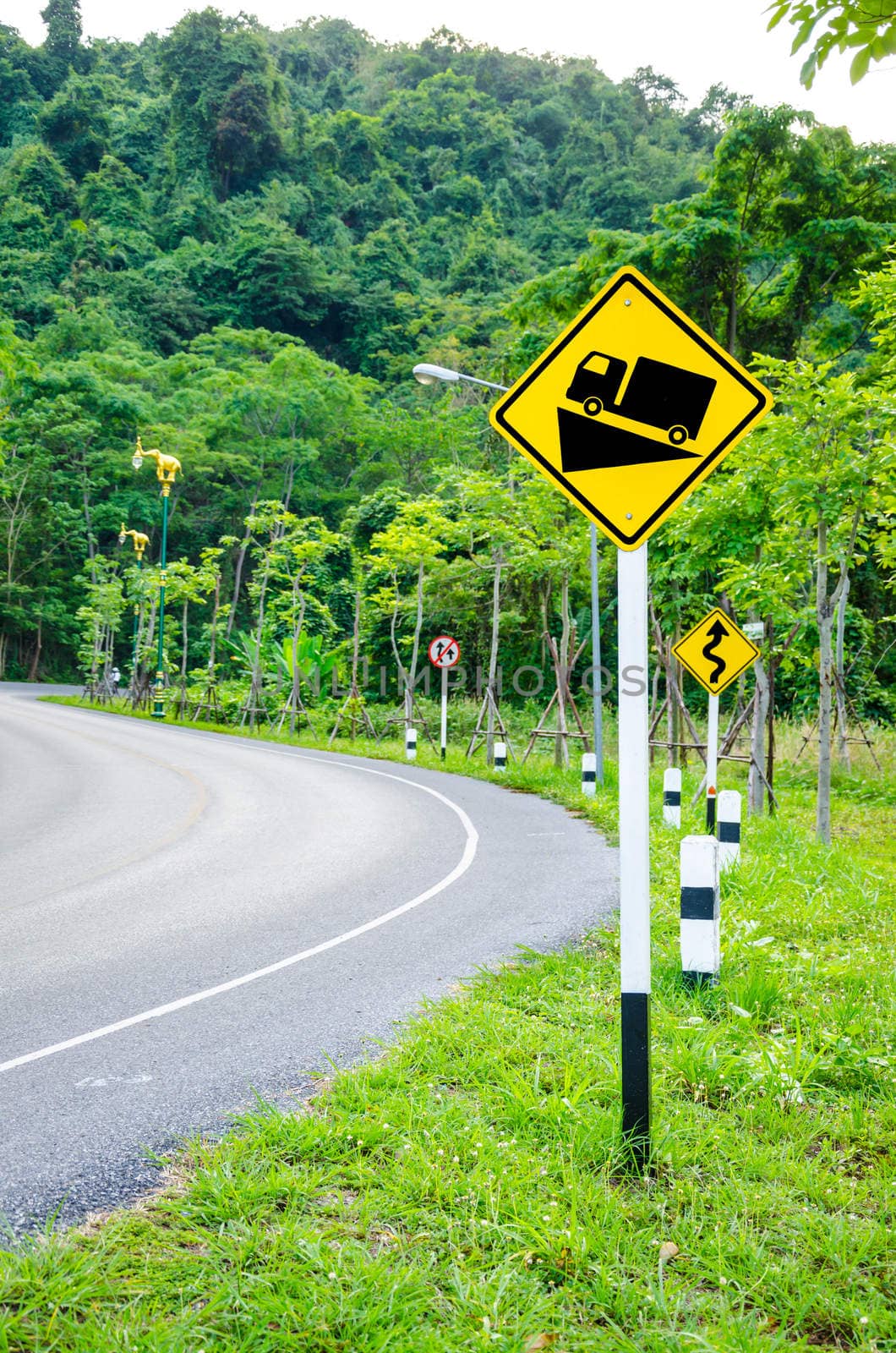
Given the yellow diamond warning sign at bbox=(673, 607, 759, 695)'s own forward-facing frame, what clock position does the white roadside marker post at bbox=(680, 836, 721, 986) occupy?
The white roadside marker post is roughly at 12 o'clock from the yellow diamond warning sign.

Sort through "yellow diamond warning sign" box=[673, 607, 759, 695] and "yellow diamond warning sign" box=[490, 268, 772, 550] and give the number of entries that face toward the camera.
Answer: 2

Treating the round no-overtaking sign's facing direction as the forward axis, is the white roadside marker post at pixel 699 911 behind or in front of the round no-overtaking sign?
in front

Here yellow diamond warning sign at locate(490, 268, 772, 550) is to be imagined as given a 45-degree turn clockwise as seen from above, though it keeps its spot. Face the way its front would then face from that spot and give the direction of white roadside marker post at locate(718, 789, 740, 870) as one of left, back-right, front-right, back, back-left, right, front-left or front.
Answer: back-right

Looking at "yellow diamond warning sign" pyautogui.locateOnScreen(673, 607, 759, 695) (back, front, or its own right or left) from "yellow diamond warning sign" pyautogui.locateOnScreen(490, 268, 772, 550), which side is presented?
front

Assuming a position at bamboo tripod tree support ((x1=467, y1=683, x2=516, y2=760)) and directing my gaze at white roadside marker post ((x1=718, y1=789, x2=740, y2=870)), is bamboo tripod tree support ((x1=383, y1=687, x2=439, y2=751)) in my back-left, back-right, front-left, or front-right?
back-right

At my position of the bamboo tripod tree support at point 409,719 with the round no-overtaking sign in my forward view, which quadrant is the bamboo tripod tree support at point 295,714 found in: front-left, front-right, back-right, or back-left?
back-right

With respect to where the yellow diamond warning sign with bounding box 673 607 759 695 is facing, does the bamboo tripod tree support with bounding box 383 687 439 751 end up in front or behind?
behind

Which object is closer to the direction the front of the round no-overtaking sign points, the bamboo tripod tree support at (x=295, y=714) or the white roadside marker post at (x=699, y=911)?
the white roadside marker post

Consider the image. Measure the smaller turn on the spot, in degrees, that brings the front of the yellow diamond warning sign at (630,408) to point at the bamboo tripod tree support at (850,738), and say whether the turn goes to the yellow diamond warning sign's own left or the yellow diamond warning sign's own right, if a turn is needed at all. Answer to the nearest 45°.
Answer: approximately 180°

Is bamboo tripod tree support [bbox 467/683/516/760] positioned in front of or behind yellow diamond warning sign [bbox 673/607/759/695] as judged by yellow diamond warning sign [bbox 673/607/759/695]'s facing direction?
behind

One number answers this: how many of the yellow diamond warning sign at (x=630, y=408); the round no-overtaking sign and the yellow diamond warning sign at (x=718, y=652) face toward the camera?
3

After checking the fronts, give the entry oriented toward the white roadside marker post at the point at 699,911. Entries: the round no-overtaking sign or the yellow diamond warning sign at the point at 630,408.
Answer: the round no-overtaking sign

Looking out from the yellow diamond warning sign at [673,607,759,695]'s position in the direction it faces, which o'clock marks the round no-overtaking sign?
The round no-overtaking sign is roughly at 5 o'clock from the yellow diamond warning sign.

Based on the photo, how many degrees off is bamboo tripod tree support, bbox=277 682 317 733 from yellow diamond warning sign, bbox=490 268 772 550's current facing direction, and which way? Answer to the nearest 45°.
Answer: approximately 180°
